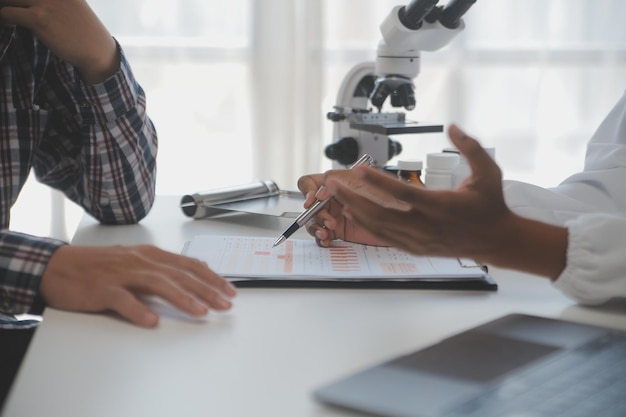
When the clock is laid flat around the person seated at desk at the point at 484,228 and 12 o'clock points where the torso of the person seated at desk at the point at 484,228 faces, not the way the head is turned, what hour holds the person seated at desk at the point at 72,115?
the person seated at desk at the point at 72,115 is roughly at 1 o'clock from the person seated at desk at the point at 484,228.

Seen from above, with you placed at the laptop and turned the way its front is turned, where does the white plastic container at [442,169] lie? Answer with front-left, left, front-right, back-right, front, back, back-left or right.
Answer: front-right

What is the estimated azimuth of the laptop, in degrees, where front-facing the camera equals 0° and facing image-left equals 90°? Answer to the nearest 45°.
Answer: approximately 135°

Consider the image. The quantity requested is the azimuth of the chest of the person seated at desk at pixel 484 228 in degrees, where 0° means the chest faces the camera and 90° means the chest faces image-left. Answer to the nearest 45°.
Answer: approximately 90°

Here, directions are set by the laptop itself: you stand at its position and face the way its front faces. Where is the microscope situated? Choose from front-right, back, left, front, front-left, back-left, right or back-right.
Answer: front-right
